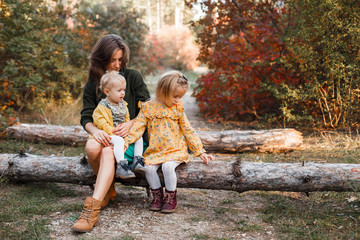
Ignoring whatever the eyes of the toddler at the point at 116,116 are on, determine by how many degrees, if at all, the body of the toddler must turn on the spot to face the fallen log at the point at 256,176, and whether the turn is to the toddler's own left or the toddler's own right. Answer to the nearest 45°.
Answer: approximately 45° to the toddler's own left

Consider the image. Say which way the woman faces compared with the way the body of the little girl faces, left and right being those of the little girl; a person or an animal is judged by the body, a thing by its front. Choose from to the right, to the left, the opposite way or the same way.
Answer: the same way

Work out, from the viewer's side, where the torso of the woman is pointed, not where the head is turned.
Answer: toward the camera

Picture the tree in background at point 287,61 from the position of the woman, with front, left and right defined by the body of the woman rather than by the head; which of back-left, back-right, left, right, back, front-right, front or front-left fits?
back-left

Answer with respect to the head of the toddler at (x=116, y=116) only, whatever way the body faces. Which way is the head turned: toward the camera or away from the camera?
toward the camera

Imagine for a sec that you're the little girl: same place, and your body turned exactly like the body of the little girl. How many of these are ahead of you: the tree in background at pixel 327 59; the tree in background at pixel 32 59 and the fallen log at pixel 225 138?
0

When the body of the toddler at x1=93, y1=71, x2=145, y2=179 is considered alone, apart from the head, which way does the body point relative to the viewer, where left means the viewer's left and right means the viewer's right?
facing the viewer and to the right of the viewer

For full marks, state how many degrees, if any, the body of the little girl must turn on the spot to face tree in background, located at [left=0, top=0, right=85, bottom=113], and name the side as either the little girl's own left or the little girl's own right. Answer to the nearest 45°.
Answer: approximately 135° to the little girl's own right

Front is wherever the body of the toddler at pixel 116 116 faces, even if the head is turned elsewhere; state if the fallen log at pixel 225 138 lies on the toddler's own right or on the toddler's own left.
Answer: on the toddler's own left

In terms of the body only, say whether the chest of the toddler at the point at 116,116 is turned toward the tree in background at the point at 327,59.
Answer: no

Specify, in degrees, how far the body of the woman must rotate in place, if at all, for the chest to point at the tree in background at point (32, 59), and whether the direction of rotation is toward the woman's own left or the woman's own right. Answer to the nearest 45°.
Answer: approximately 180°

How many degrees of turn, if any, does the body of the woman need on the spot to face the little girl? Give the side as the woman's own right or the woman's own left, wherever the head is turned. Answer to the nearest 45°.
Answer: approximately 90° to the woman's own left

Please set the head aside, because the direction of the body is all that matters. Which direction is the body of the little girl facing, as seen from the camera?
toward the camera

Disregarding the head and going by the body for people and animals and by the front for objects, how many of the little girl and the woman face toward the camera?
2

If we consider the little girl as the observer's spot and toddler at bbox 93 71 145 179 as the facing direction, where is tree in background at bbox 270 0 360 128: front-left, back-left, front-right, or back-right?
back-right
